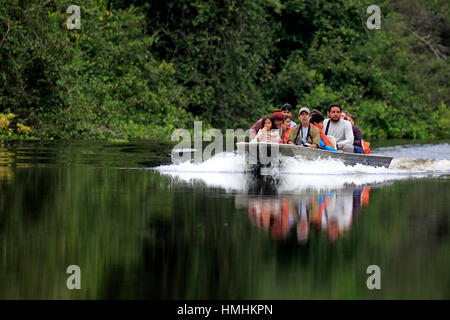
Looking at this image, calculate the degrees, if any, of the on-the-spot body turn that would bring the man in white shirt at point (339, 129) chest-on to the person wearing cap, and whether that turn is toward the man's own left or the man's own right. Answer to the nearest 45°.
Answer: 0° — they already face them

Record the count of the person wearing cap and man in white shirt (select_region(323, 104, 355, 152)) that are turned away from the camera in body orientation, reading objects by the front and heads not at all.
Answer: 0

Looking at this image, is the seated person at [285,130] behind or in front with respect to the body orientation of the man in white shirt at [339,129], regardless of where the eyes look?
in front

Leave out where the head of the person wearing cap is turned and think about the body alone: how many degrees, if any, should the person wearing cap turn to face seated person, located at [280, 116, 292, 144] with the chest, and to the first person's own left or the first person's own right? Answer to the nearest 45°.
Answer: approximately 135° to the first person's own right

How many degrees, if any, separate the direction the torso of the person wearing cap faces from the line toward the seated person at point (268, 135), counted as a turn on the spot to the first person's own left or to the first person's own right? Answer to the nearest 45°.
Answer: approximately 45° to the first person's own right

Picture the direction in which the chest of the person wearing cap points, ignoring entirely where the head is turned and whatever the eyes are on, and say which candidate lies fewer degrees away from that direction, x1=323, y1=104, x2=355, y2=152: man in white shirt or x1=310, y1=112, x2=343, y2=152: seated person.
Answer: the seated person

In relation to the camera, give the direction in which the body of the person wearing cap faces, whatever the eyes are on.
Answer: toward the camera

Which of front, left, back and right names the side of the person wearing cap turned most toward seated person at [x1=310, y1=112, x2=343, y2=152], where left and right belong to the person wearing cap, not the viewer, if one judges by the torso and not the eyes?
left

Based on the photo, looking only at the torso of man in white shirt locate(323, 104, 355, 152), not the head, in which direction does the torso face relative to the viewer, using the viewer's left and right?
facing the viewer and to the left of the viewer

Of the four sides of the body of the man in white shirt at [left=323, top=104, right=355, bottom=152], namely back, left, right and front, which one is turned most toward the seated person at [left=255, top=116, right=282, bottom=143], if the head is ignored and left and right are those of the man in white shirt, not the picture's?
front
